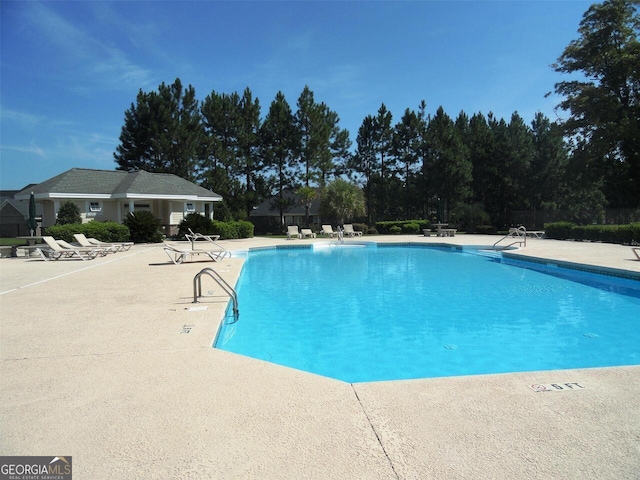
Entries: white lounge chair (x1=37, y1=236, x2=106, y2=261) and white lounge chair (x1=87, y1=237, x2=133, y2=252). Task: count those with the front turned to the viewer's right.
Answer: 2

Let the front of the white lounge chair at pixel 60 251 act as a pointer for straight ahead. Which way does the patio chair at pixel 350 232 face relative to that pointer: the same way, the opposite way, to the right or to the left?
to the right

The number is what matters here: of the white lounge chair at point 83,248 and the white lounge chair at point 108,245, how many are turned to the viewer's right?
2

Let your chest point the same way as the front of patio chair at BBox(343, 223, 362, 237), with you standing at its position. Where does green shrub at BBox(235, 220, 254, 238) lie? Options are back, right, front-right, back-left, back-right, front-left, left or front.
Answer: back-right

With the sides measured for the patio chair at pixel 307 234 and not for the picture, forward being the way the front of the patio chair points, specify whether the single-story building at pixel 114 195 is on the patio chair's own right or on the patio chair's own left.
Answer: on the patio chair's own right

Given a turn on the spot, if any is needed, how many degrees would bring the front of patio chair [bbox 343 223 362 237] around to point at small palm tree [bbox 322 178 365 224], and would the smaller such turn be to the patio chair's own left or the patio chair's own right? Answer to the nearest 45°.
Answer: approximately 135° to the patio chair's own left

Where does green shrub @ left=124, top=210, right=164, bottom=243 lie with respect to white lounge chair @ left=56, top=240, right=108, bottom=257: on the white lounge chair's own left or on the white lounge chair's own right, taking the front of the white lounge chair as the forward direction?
on the white lounge chair's own left

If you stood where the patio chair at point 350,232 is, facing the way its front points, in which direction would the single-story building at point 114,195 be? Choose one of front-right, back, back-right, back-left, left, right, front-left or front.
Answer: back-right

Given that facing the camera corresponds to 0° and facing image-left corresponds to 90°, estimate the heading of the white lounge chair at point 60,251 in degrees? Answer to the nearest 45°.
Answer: approximately 270°

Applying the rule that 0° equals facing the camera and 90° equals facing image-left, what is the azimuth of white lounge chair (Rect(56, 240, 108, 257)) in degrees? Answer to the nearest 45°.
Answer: approximately 270°

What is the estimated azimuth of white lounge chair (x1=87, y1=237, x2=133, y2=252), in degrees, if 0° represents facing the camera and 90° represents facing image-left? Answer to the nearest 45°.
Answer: approximately 270°

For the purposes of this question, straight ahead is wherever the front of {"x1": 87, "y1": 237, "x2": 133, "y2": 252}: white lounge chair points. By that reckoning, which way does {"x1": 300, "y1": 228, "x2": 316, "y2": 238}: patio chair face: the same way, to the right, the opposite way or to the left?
to the right

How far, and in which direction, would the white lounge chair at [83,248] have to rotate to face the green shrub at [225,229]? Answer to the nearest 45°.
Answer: approximately 45° to its left

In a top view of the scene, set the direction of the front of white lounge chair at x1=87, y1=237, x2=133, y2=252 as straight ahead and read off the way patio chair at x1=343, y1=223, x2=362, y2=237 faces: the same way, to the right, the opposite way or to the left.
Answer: to the right
